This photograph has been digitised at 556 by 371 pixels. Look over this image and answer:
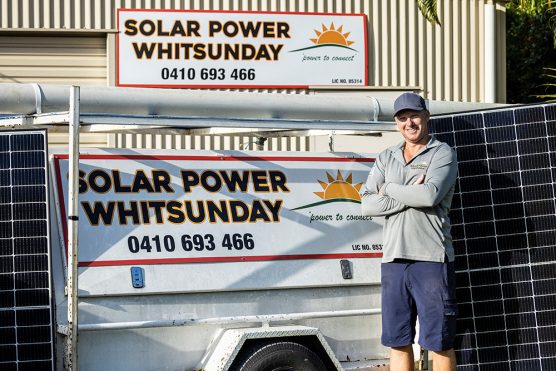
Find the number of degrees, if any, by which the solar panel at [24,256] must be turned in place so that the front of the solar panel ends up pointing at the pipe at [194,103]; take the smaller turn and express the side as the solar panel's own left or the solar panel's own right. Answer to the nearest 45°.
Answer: approximately 90° to the solar panel's own left

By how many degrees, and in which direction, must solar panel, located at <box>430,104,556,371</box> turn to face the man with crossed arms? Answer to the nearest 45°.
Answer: approximately 45° to its right

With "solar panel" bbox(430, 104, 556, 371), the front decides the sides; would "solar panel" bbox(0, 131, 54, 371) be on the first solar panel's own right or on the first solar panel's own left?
on the first solar panel's own right

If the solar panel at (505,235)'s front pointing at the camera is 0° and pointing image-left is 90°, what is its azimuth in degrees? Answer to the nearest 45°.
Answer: approximately 0°

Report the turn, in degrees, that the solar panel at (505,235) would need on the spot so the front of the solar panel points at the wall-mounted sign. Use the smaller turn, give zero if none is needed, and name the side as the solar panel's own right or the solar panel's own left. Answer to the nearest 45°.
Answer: approximately 135° to the solar panel's own right
